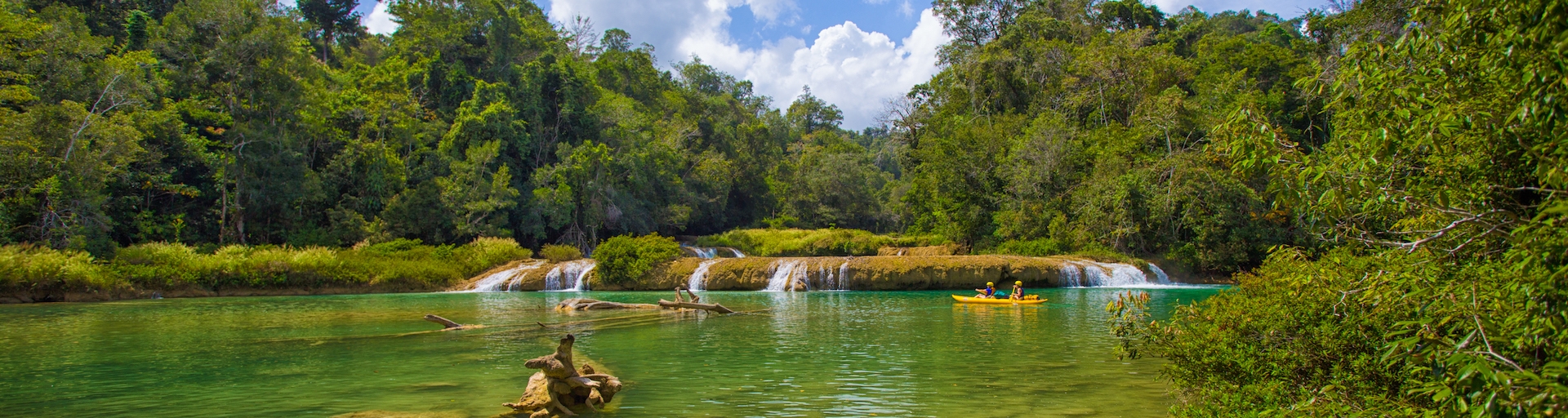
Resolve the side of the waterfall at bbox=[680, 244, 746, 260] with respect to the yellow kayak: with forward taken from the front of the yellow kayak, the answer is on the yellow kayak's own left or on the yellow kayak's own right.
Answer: on the yellow kayak's own right

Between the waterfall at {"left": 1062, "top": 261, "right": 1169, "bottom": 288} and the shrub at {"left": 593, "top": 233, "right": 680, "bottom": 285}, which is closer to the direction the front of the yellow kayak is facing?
the shrub

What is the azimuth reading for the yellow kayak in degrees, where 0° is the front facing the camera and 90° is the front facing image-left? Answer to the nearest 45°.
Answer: approximately 90°

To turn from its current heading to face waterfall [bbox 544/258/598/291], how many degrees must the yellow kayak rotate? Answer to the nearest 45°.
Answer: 0° — it already faces it

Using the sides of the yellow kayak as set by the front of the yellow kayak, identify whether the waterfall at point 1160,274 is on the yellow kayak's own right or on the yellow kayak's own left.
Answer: on the yellow kayak's own right

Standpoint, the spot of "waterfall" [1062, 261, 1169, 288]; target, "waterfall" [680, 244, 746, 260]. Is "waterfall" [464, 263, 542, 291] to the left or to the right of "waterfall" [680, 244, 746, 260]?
left

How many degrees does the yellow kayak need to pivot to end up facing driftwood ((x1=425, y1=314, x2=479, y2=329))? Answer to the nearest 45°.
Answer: approximately 45° to its left

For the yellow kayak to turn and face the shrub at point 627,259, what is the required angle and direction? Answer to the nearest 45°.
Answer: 0° — it already faces it

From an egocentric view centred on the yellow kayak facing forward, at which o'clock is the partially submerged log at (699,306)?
The partially submerged log is roughly at 11 o'clock from the yellow kayak.

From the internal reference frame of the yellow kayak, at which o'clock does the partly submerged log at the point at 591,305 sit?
The partly submerged log is roughly at 11 o'clock from the yellow kayak.

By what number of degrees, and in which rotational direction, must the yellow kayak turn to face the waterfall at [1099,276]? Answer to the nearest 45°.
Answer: approximately 90° to its right

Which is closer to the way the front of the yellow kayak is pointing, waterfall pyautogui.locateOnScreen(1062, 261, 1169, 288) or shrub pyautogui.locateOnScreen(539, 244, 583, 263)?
the shrub

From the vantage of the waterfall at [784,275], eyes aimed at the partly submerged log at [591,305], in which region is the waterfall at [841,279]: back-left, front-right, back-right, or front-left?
back-left

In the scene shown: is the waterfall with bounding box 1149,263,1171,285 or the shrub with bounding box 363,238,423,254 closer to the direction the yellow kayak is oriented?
the shrub
